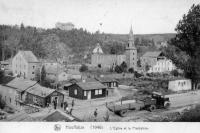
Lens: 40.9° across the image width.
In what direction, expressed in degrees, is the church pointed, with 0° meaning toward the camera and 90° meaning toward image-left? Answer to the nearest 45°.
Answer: approximately 270°

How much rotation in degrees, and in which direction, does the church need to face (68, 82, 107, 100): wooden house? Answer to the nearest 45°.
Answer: approximately 90° to its right
